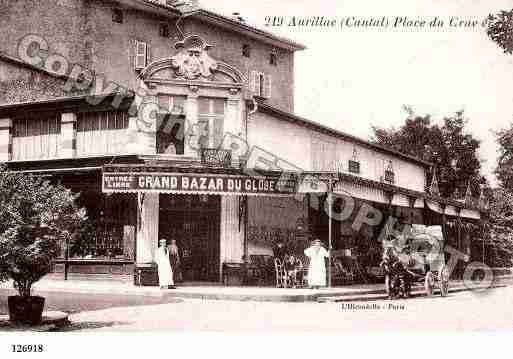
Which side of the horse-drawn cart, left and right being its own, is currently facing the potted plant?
front

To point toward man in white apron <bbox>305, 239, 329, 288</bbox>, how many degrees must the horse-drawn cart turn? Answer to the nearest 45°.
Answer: approximately 45° to its right

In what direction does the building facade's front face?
toward the camera

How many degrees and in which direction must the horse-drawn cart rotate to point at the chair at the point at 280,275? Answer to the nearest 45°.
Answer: approximately 45° to its right

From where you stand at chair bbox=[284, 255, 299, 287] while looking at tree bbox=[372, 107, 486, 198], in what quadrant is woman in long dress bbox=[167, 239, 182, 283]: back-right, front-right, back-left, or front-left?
back-left

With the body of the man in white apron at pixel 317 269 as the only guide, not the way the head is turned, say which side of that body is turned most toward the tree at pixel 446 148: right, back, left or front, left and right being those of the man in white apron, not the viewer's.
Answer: back

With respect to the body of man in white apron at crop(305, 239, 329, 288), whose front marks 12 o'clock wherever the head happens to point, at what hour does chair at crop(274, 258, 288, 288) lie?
The chair is roughly at 4 o'clock from the man in white apron.

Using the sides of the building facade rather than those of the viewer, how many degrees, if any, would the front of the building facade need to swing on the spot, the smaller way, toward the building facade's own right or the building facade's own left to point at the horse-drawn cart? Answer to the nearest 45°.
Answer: approximately 90° to the building facade's own left

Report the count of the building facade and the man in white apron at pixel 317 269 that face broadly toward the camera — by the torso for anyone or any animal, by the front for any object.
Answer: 2

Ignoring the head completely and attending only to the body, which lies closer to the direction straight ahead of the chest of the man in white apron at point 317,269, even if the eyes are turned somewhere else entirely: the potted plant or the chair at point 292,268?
the potted plant

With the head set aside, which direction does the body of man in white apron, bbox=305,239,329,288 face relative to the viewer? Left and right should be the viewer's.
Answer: facing the viewer
